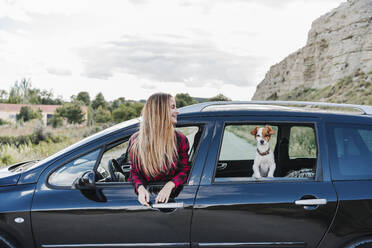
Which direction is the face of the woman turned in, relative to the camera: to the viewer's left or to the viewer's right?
to the viewer's right

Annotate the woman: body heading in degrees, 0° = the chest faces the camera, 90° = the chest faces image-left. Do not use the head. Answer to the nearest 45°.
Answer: approximately 0°

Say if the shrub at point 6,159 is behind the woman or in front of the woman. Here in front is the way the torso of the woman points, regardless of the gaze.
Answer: behind

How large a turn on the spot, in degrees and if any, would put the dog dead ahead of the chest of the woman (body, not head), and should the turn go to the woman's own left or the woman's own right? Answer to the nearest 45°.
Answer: approximately 135° to the woman's own left

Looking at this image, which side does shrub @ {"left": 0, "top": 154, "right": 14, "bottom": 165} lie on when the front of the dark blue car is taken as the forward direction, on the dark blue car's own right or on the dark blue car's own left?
on the dark blue car's own right

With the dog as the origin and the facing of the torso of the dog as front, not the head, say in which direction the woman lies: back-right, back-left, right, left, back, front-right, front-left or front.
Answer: front-right

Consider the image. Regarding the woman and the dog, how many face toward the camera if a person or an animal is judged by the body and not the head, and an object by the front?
2

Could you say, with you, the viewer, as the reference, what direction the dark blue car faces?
facing to the left of the viewer
